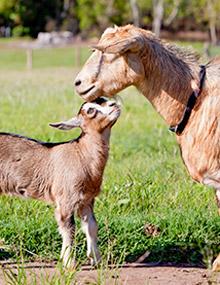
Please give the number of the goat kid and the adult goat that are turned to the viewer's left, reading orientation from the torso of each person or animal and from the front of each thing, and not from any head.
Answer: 1

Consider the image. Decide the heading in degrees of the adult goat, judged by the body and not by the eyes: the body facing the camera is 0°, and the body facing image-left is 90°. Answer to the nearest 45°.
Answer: approximately 90°

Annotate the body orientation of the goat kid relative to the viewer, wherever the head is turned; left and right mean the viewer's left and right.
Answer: facing to the right of the viewer

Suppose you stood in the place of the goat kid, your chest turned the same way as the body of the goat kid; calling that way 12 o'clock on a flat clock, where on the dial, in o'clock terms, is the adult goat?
The adult goat is roughly at 12 o'clock from the goat kid.

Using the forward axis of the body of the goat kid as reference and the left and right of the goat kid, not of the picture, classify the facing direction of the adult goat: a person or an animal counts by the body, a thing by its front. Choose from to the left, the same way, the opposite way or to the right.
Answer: the opposite way

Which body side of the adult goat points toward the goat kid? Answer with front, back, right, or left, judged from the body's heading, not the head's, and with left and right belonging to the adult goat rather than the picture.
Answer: front
